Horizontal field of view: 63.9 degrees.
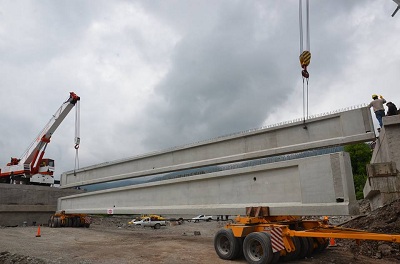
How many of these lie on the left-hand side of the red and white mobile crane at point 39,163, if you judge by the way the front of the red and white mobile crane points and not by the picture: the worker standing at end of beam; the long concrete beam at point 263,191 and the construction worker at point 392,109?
0

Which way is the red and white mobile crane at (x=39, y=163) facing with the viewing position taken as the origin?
facing to the right of the viewer

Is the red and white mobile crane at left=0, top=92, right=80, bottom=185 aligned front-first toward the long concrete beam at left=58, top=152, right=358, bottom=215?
no

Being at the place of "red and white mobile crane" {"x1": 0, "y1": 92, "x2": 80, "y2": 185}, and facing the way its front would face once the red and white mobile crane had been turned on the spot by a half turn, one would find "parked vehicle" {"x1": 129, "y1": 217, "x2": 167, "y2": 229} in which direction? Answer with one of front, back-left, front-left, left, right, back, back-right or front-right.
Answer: back
